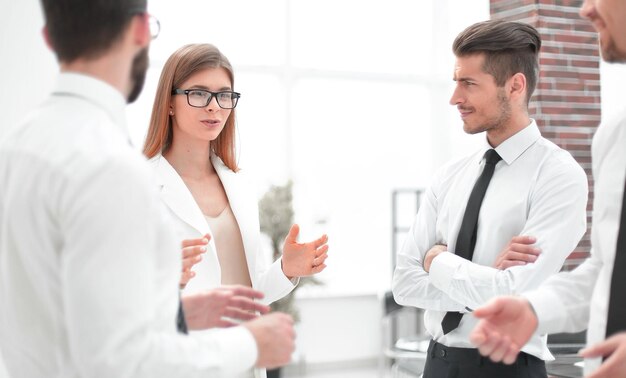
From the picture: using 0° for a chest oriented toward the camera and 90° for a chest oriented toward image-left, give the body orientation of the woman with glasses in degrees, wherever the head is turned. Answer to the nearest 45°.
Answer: approximately 315°
